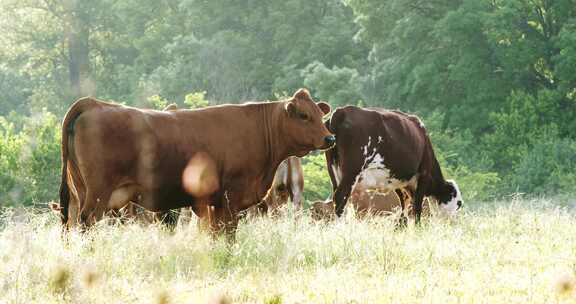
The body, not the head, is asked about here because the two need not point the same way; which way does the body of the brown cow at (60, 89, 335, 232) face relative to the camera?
to the viewer's right

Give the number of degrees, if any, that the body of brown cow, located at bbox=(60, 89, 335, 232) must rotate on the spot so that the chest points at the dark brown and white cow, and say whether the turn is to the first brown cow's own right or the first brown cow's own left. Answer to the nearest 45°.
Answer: approximately 45° to the first brown cow's own left
